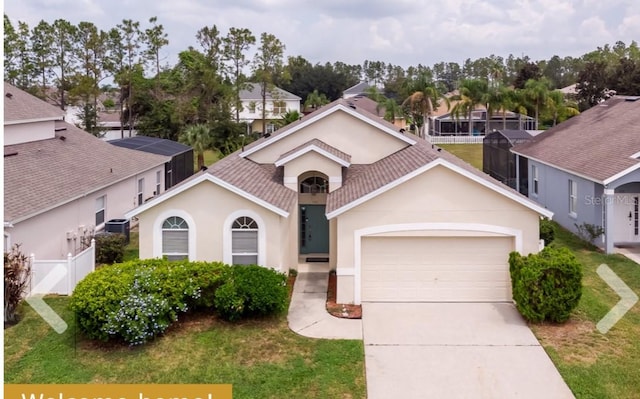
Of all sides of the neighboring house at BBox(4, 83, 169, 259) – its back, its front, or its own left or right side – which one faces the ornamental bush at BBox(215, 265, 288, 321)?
left

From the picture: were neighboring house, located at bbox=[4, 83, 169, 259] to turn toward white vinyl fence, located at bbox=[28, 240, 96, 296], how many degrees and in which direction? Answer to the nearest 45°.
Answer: approximately 45° to its left

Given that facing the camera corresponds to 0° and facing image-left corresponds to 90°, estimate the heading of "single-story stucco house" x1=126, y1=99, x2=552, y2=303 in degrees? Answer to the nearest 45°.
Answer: approximately 0°

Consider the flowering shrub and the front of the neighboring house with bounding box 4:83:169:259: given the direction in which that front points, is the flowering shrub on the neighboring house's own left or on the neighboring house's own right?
on the neighboring house's own left

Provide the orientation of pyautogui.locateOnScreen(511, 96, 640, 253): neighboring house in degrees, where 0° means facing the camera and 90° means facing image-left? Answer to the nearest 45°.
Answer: approximately 315°

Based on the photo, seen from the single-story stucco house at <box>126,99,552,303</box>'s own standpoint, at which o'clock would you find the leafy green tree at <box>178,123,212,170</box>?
The leafy green tree is roughly at 5 o'clock from the single-story stucco house.

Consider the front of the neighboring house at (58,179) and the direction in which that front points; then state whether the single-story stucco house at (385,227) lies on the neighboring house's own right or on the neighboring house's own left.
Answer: on the neighboring house's own left

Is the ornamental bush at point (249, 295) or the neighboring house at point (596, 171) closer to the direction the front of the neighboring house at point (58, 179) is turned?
the ornamental bush

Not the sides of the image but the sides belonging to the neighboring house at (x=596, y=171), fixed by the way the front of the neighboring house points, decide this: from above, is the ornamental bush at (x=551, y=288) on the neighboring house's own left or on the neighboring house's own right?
on the neighboring house's own right

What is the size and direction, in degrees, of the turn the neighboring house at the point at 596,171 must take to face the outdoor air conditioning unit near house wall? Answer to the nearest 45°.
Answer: approximately 90° to its right
